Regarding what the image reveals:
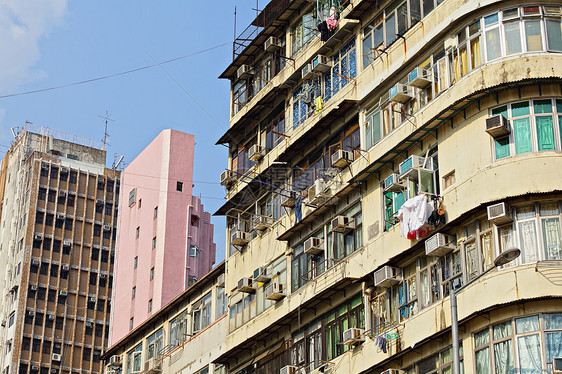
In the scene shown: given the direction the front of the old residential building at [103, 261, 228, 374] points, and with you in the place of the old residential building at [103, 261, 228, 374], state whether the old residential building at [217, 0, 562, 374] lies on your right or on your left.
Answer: on your left

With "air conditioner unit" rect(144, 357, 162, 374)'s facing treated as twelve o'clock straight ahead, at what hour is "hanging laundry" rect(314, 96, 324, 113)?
The hanging laundry is roughly at 10 o'clock from the air conditioner unit.

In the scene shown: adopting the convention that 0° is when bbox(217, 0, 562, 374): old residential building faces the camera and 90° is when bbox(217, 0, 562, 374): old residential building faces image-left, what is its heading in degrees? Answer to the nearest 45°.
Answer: approximately 45°

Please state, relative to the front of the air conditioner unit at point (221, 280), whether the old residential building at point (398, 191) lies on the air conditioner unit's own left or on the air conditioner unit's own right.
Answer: on the air conditioner unit's own left

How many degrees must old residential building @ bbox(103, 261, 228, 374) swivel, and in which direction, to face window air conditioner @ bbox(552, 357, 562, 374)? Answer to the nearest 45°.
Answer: approximately 45° to its left

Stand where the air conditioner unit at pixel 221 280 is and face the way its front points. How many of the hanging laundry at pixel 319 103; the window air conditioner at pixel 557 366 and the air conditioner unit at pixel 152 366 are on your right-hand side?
1

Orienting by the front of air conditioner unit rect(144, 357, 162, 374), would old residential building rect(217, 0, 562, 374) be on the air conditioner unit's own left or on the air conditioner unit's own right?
on the air conditioner unit's own left

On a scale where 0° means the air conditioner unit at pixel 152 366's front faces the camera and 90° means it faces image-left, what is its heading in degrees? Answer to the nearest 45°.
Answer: approximately 45°

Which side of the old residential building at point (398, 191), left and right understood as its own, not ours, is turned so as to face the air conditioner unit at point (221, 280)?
right
